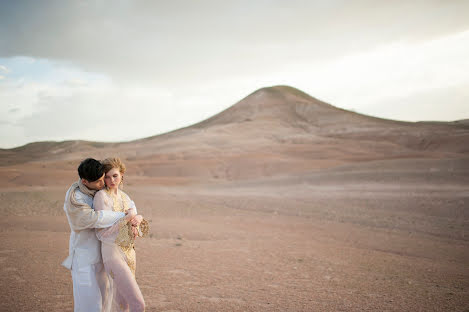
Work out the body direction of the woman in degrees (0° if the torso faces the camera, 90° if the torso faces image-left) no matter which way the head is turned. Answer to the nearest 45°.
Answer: approximately 315°

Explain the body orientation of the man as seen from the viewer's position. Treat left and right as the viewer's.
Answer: facing to the right of the viewer

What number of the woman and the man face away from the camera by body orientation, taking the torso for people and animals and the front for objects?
0
